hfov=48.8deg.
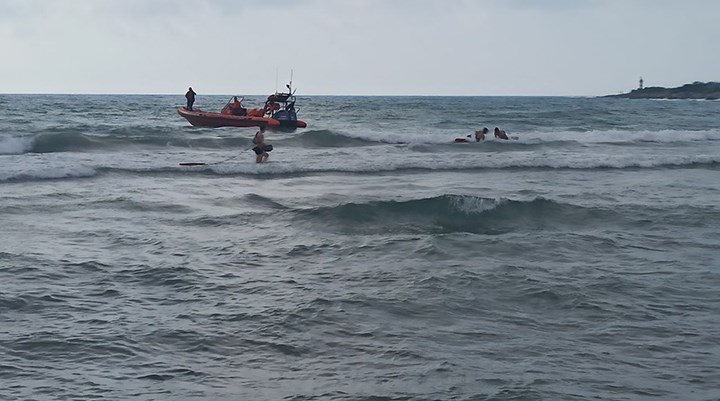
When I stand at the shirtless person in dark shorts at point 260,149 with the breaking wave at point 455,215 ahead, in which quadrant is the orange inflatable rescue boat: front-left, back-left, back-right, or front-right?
back-left

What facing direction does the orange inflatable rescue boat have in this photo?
to the viewer's left

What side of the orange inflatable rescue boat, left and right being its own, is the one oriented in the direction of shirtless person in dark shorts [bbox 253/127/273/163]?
left

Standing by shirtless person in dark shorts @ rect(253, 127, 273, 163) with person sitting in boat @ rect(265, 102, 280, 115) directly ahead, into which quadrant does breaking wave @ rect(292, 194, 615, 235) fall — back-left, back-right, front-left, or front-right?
back-right

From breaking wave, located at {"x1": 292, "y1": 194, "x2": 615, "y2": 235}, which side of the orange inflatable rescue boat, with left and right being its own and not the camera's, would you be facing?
left
